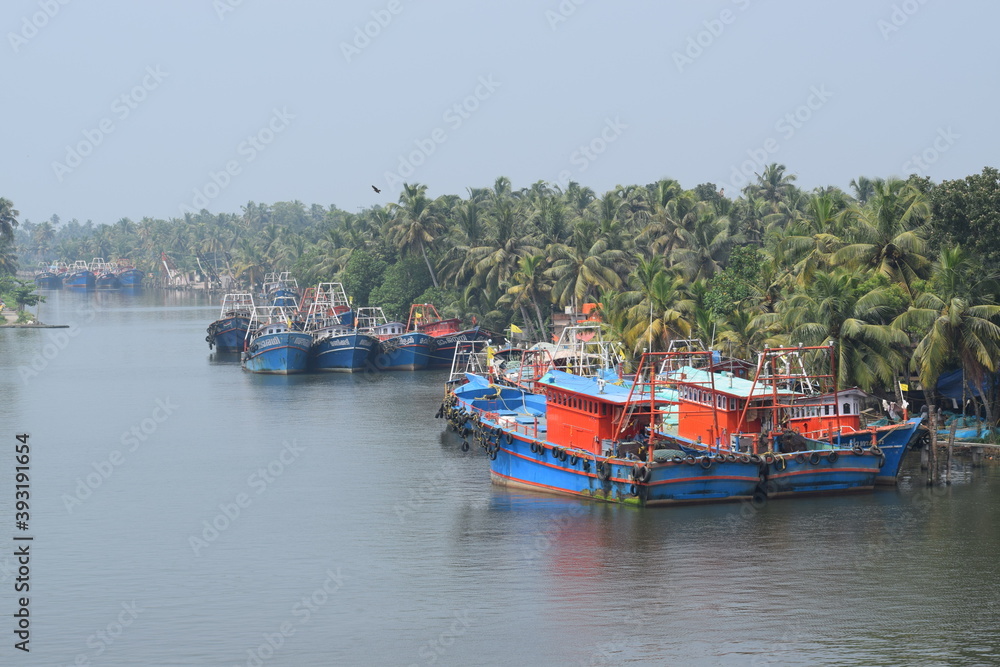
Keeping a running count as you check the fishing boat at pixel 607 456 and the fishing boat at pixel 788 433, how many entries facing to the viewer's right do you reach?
0

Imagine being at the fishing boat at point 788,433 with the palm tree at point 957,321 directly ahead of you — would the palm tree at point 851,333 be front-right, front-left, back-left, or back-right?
front-left

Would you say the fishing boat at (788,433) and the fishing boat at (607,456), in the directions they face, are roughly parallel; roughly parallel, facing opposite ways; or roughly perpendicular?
roughly parallel

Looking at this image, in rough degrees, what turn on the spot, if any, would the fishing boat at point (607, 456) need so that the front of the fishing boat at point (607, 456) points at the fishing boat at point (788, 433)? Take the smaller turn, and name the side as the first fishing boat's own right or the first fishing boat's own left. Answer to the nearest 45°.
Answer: approximately 135° to the first fishing boat's own right

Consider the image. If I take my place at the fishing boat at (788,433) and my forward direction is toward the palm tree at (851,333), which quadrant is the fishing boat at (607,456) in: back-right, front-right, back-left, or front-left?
back-left

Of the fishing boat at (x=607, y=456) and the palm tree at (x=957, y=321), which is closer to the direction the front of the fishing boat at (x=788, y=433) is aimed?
the fishing boat

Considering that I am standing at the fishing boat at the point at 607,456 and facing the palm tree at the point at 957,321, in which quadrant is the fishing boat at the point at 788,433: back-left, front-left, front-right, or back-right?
front-right

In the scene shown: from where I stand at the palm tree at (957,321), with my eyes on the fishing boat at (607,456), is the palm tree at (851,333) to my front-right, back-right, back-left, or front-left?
front-right

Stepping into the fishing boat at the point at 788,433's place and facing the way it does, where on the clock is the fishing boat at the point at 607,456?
the fishing boat at the point at 607,456 is roughly at 10 o'clock from the fishing boat at the point at 788,433.

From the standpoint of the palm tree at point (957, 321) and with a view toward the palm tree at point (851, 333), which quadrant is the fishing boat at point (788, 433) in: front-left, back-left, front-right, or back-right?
front-left

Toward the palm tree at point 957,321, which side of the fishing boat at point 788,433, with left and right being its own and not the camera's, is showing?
right

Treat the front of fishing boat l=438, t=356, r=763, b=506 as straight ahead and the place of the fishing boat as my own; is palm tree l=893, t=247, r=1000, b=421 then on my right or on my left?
on my right

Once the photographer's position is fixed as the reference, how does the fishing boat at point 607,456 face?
facing away from the viewer and to the left of the viewer

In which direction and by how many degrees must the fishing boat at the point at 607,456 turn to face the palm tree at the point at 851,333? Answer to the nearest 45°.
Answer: approximately 90° to its right
